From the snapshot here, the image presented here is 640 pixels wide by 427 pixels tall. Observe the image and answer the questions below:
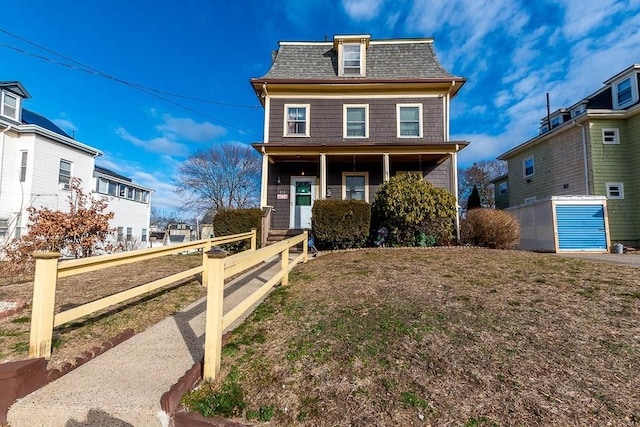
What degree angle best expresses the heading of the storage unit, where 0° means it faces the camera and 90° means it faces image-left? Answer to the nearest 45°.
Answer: approximately 315°

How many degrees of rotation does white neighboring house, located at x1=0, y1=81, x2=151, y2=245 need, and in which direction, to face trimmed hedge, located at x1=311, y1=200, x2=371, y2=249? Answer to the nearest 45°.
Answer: approximately 90° to its left

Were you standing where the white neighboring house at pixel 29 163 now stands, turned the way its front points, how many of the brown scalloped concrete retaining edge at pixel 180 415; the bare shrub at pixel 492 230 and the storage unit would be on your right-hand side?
0

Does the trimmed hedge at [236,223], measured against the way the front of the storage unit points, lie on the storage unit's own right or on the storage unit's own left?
on the storage unit's own right

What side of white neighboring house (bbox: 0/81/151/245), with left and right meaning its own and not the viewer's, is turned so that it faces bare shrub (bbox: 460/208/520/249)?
left

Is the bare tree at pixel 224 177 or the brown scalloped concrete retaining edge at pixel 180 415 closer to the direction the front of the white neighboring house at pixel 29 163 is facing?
the brown scalloped concrete retaining edge

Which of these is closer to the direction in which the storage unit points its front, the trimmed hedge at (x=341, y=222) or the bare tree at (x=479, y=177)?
the trimmed hedge

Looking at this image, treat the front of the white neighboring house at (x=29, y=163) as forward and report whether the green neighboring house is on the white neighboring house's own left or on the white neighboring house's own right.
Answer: on the white neighboring house's own left

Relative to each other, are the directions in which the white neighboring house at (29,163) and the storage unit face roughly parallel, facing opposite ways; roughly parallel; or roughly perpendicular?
roughly parallel

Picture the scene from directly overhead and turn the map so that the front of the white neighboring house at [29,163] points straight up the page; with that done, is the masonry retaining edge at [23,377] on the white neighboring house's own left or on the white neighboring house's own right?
on the white neighboring house's own left

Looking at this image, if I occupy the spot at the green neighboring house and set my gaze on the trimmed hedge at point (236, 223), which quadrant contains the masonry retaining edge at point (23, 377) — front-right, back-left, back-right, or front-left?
front-left

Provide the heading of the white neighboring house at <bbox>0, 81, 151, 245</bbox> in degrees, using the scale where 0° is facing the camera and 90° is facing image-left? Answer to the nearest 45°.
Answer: approximately 45°

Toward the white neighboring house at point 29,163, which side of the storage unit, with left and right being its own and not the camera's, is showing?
right

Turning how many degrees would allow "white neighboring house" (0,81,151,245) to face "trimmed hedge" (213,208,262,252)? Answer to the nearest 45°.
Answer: approximately 90° to its left

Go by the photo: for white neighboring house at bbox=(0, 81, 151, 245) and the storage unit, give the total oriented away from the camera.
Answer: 0

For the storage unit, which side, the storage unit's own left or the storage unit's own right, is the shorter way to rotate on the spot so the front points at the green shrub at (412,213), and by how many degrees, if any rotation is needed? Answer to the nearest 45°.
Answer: approximately 90° to the storage unit's own right
